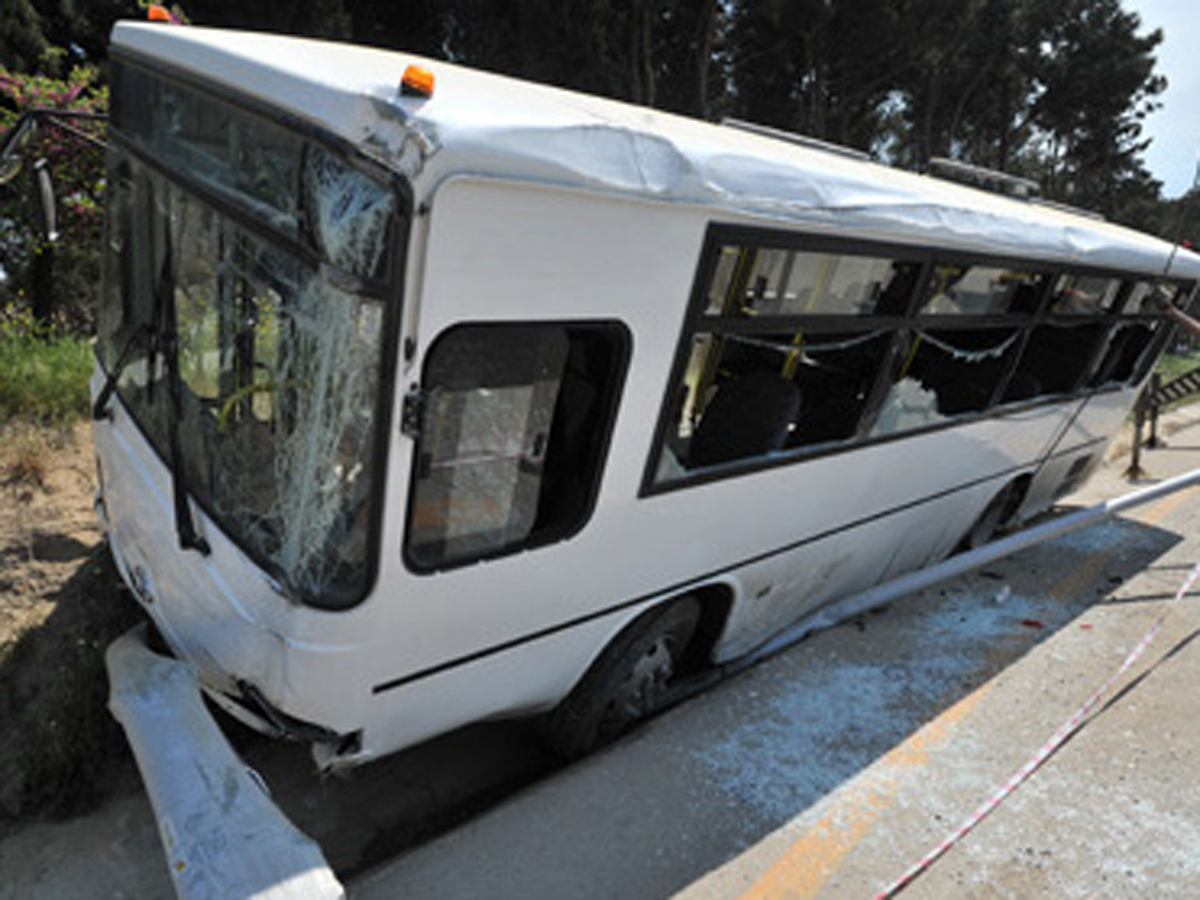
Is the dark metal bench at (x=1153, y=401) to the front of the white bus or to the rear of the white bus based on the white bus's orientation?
to the rear

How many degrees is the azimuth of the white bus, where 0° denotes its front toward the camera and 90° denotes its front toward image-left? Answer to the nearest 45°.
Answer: approximately 45°

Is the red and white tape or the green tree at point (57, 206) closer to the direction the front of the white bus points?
the green tree

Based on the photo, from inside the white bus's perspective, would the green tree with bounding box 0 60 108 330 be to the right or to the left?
on its right

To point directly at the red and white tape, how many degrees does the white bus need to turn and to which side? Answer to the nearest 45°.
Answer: approximately 135° to its left

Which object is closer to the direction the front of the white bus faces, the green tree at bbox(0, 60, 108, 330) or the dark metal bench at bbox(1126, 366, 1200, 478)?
the green tree
